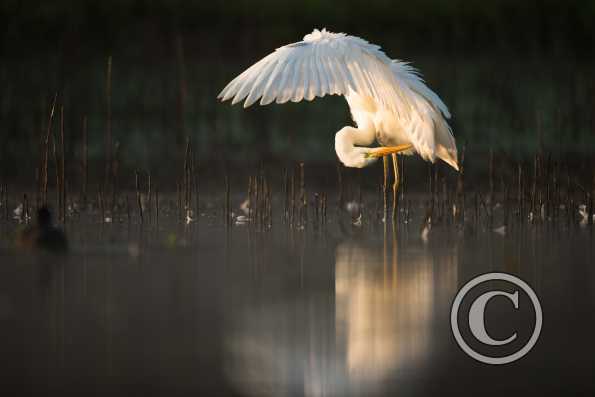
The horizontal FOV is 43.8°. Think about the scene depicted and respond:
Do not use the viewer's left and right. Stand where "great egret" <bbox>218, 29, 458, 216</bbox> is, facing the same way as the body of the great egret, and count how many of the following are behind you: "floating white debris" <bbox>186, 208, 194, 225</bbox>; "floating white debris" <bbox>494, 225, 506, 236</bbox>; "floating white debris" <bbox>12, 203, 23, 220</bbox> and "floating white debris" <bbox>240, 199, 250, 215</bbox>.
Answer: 1

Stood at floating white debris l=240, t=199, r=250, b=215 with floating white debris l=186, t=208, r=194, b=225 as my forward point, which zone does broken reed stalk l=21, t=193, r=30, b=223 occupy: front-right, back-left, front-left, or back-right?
front-right

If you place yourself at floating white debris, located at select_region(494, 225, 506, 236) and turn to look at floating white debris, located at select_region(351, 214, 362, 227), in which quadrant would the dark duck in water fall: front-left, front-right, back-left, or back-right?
front-left

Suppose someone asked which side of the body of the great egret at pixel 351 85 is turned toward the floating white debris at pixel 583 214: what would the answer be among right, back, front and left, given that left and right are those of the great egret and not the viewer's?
back

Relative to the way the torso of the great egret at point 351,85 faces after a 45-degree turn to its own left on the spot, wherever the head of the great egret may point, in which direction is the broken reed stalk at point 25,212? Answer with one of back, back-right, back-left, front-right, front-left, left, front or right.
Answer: front-right

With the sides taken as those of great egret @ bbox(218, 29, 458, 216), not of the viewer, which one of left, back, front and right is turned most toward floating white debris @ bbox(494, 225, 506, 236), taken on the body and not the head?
back

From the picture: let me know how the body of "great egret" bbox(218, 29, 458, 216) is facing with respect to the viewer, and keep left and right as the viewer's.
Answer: facing to the left of the viewer

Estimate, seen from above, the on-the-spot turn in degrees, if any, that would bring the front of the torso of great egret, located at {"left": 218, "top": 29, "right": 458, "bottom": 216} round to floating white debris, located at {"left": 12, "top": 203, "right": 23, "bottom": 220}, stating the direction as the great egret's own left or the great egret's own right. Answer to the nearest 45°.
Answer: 0° — it already faces it

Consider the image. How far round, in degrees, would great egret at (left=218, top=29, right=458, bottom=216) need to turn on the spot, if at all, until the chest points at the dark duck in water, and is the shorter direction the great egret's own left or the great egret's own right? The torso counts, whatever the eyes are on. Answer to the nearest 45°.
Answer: approximately 45° to the great egret's own left

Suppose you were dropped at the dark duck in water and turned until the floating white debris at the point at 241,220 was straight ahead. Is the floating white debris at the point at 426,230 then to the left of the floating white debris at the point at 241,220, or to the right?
right
